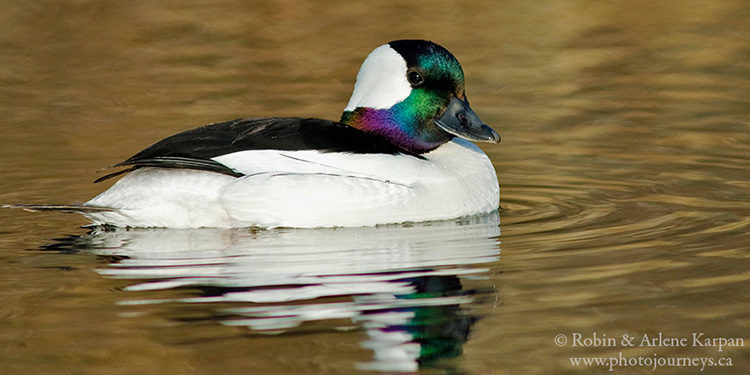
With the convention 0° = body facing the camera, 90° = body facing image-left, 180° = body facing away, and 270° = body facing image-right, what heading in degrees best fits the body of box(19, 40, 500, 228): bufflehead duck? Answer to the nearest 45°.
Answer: approximately 270°
